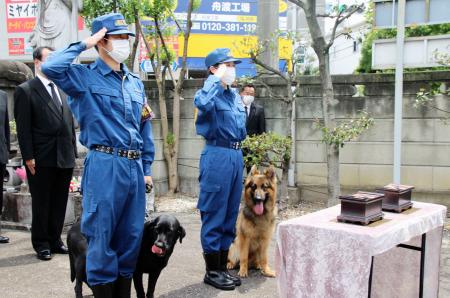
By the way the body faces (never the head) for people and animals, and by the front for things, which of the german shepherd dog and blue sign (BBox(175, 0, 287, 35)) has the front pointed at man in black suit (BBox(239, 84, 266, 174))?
the blue sign

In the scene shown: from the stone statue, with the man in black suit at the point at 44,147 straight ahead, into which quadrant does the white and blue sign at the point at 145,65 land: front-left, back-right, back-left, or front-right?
back-left
